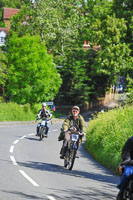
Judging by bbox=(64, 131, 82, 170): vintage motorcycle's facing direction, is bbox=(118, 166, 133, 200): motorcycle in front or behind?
in front

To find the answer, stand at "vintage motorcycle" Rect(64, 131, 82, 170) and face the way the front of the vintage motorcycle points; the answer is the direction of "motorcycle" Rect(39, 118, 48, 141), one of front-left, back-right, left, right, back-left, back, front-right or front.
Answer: back

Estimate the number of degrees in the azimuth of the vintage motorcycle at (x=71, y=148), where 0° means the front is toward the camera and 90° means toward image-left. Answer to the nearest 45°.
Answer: approximately 0°

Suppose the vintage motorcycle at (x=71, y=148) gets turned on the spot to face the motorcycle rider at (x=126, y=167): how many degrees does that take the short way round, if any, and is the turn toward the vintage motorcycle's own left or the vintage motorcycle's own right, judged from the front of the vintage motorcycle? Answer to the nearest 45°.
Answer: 0° — it already faces them

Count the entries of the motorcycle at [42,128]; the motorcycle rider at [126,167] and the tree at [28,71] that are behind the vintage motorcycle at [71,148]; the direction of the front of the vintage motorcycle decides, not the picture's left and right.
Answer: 2

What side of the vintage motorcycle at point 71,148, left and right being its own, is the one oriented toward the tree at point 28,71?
back
